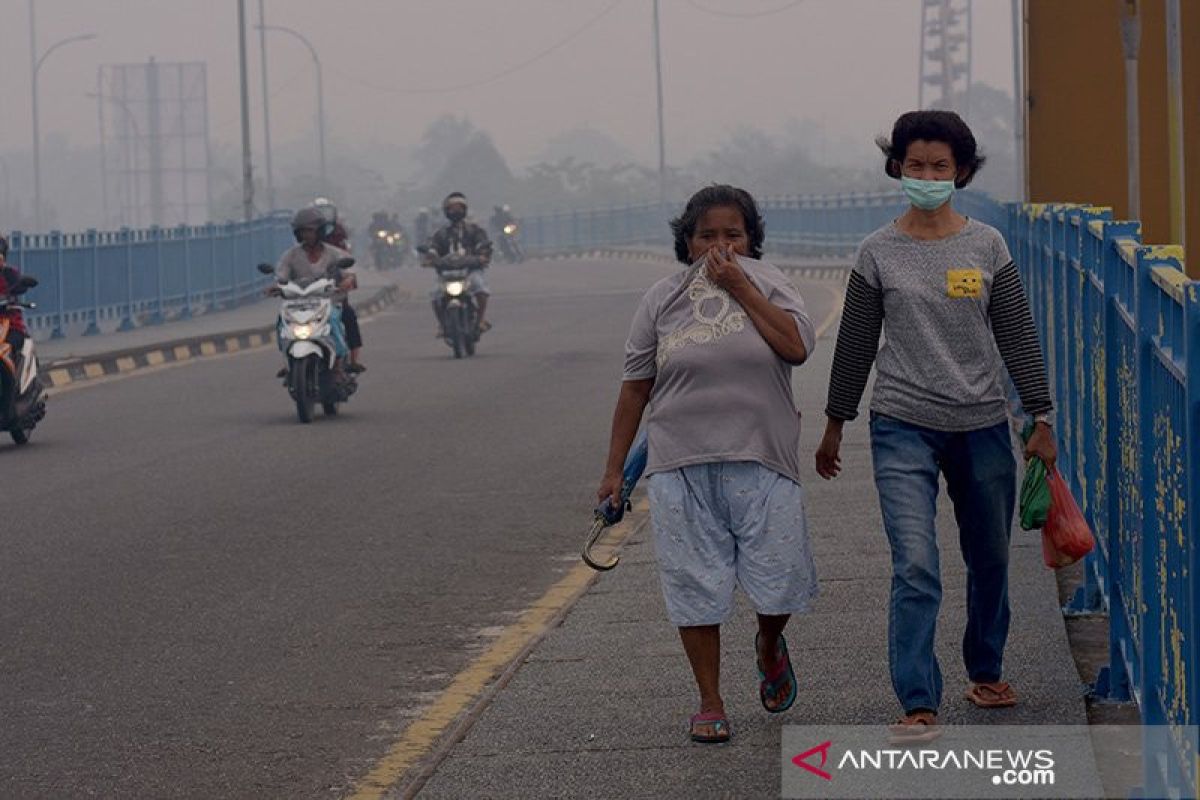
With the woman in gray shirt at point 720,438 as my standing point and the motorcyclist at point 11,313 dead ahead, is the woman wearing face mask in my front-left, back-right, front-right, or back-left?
back-right

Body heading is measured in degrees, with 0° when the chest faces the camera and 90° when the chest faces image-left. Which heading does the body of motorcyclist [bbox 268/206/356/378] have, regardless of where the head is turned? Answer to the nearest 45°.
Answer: approximately 0°

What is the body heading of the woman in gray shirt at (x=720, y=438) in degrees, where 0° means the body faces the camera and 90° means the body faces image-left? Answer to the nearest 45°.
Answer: approximately 0°

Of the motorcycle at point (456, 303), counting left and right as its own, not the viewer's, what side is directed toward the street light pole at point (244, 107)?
back

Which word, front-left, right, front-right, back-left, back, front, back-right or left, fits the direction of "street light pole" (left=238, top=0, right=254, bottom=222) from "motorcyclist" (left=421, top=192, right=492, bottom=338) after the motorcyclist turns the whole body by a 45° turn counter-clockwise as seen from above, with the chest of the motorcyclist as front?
back-left
